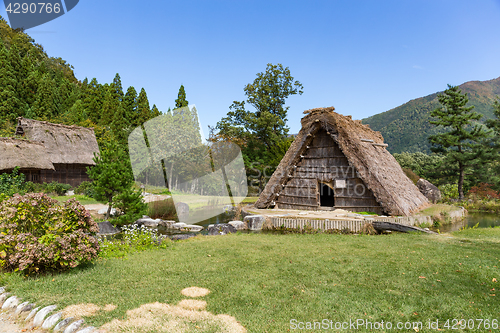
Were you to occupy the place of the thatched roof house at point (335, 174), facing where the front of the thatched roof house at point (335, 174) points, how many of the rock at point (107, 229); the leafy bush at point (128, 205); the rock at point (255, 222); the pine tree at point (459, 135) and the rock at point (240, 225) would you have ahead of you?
4

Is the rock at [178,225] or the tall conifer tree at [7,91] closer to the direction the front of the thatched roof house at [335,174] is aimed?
the rock

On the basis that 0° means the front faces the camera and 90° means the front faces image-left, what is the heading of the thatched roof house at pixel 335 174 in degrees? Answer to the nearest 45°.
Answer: approximately 45°

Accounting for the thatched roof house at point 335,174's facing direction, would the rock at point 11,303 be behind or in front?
in front

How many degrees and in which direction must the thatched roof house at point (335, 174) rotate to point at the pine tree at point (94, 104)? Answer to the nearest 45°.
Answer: approximately 90° to its right

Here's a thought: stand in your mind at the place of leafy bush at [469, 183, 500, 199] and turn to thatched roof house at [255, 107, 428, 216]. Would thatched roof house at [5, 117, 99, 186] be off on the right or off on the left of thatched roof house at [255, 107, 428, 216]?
right

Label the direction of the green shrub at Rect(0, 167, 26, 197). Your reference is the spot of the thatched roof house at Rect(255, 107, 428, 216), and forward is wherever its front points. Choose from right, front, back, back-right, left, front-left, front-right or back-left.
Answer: front-right

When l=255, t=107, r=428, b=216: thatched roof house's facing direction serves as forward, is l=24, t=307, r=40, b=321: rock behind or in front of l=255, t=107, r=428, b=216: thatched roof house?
in front

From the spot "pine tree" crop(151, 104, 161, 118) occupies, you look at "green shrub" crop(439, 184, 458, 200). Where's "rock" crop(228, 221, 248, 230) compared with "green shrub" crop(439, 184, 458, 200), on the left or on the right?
right

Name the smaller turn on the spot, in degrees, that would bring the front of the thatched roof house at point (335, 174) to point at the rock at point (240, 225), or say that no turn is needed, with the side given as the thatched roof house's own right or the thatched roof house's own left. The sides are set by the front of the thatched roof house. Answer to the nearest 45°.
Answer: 0° — it already faces it

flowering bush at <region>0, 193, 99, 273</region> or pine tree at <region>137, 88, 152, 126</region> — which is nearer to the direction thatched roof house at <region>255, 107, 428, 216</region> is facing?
the flowering bush
